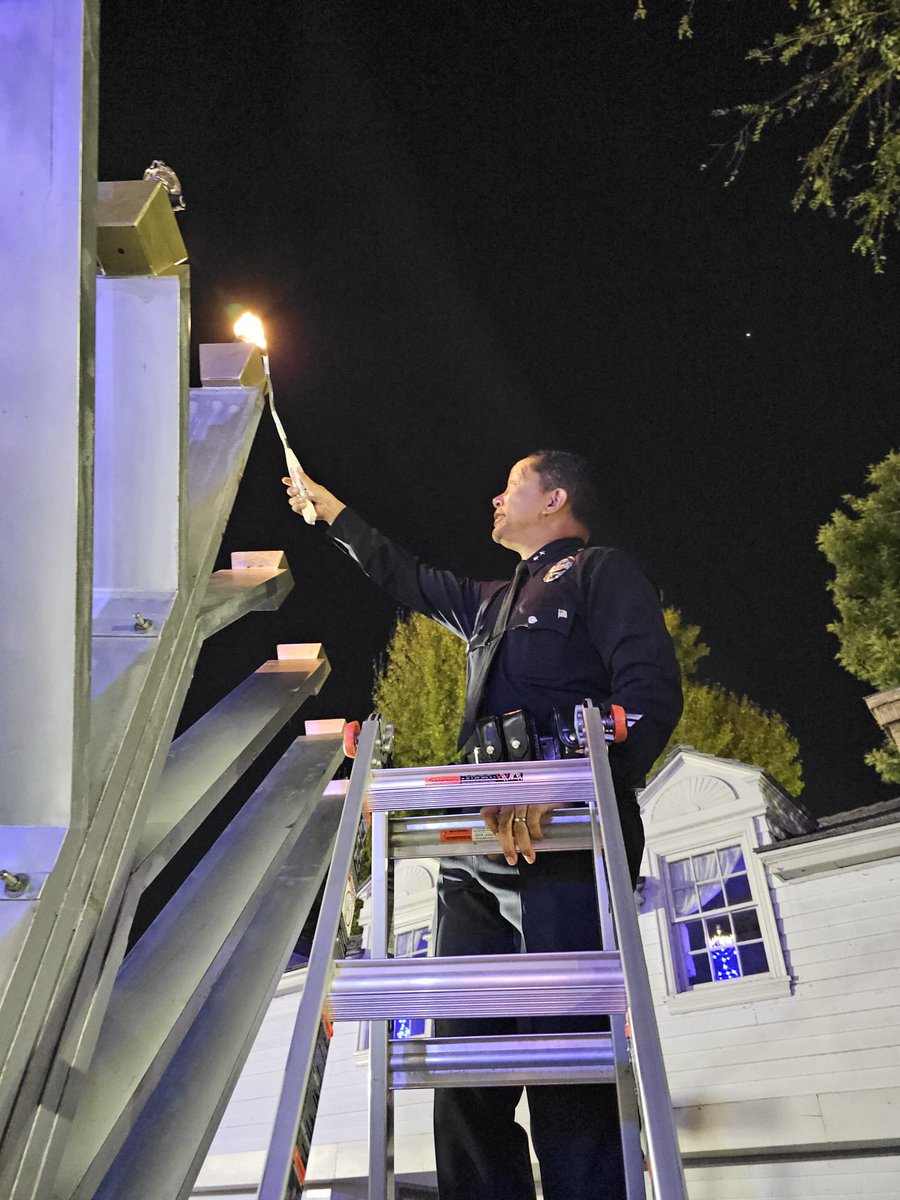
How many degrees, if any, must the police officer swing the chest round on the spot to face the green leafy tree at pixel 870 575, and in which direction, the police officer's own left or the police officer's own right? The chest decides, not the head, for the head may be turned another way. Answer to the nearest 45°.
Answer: approximately 180°

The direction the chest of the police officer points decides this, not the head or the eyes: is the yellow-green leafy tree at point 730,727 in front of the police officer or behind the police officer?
behind

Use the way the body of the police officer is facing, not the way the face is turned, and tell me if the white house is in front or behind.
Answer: behind

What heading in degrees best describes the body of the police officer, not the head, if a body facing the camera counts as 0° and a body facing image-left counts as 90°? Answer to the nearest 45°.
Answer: approximately 45°

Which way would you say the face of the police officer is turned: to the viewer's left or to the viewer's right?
to the viewer's left
